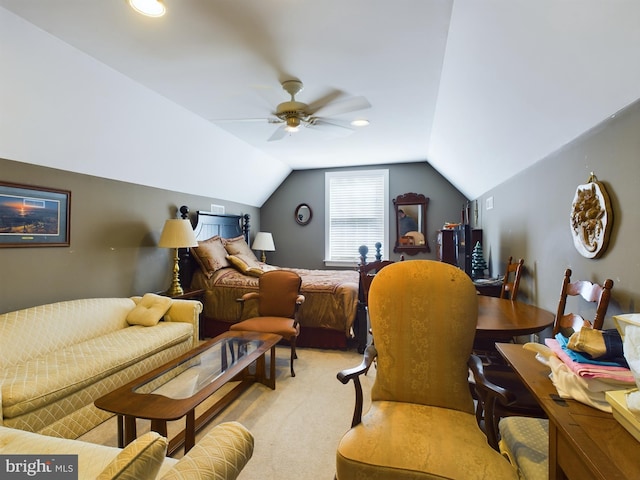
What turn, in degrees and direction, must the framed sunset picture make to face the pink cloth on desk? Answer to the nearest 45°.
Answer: approximately 45° to its right

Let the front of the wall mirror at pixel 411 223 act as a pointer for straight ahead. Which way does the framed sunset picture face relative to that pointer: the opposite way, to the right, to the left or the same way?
to the left

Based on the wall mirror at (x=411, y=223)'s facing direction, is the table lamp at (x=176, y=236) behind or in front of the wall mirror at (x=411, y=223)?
in front

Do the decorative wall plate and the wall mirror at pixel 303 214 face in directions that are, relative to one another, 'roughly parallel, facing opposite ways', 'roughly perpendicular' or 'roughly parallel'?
roughly perpendicular

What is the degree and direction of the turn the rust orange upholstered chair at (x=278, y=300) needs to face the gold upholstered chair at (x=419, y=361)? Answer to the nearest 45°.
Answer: approximately 45° to its left

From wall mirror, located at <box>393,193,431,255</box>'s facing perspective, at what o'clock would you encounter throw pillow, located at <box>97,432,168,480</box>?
The throw pillow is roughly at 12 o'clock from the wall mirror.

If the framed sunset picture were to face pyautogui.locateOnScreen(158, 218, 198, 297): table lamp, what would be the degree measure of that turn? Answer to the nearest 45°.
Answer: approximately 45° to its left

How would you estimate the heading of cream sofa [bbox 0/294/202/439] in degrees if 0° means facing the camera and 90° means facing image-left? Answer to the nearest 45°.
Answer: approximately 315°

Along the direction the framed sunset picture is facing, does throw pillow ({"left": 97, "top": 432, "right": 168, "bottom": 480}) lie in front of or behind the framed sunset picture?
in front

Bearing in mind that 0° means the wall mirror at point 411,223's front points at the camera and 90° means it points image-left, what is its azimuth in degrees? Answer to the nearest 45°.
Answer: approximately 0°

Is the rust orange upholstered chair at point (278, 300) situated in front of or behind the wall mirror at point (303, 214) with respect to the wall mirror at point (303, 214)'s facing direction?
in front
